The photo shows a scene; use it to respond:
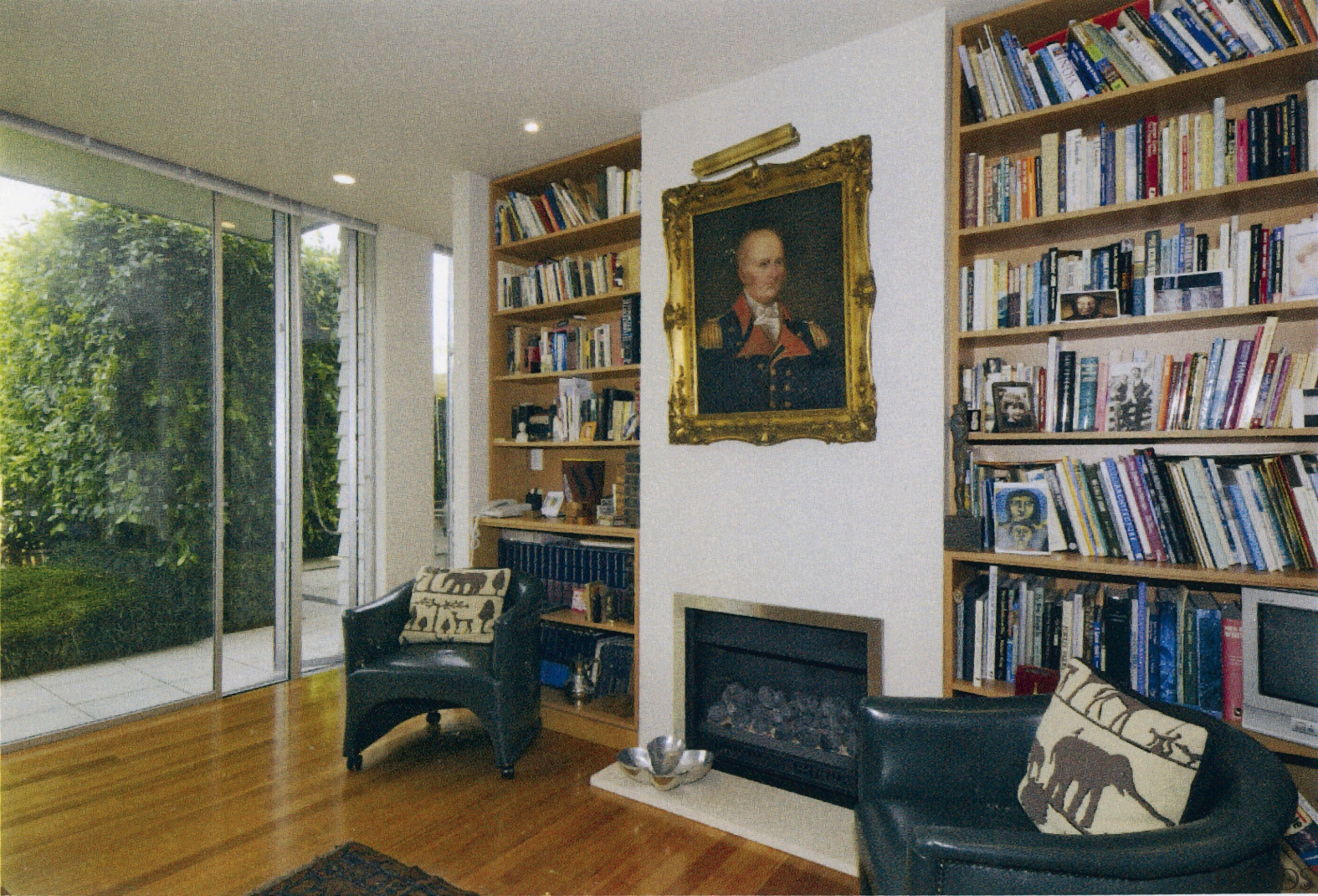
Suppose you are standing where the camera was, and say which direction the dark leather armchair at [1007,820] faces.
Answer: facing to the left of the viewer

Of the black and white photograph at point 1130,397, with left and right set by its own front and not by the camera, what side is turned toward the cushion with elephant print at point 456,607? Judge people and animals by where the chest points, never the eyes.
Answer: right

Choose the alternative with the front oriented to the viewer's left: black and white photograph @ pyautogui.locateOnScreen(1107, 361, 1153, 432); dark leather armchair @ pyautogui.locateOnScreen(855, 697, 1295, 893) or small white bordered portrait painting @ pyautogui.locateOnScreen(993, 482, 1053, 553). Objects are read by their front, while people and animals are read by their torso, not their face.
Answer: the dark leather armchair

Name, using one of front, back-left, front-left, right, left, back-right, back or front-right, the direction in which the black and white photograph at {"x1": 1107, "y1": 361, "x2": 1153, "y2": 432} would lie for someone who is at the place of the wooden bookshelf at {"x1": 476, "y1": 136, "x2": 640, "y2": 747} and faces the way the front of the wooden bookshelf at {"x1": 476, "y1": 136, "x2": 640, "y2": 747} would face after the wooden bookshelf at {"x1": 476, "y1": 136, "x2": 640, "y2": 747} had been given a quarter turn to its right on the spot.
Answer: back

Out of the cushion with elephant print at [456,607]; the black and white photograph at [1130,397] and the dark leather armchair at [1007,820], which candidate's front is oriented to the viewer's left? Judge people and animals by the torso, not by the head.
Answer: the dark leather armchair

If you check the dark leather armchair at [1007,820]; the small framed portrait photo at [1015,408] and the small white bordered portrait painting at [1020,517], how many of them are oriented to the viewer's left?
1

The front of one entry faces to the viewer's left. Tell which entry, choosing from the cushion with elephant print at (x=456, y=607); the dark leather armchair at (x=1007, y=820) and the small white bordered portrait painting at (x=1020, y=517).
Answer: the dark leather armchair

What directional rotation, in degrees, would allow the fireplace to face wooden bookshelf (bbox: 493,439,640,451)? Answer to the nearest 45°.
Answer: approximately 90° to its right

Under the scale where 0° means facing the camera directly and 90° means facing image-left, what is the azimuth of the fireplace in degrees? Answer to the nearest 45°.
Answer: approximately 45°

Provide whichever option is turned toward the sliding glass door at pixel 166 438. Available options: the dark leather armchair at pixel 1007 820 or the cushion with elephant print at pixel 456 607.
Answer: the dark leather armchair

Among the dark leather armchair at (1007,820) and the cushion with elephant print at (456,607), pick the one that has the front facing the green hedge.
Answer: the dark leather armchair
